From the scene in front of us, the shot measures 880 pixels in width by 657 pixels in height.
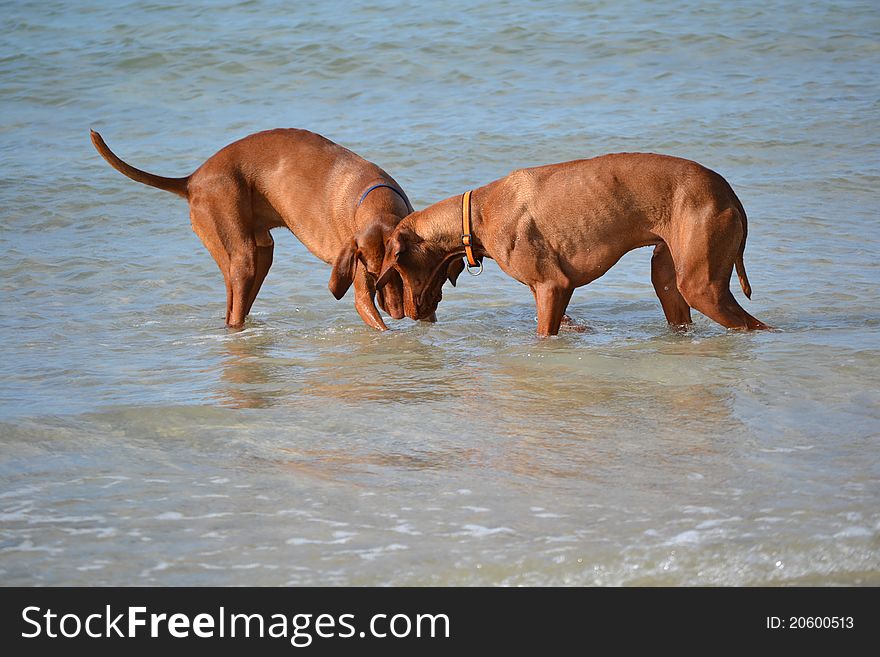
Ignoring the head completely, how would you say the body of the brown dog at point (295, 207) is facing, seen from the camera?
to the viewer's right

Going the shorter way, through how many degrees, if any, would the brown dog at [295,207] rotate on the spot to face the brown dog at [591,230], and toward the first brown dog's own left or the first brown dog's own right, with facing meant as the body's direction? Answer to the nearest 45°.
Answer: approximately 45° to the first brown dog's own right

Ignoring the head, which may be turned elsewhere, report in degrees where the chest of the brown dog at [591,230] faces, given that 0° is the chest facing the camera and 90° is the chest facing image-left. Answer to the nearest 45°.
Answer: approximately 90°

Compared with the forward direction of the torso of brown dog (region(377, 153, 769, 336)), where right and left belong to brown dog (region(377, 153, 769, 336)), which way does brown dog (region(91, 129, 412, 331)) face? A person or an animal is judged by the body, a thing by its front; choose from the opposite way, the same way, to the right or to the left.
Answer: the opposite way

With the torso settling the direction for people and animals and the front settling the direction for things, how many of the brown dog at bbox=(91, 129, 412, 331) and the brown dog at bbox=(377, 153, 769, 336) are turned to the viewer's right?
1
